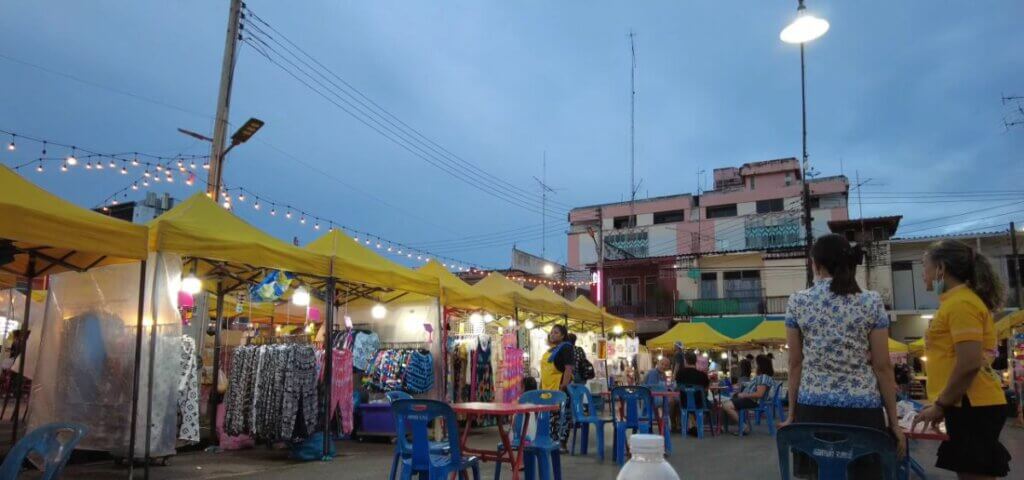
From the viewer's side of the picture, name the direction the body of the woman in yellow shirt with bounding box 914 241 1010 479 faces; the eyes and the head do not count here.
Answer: to the viewer's left

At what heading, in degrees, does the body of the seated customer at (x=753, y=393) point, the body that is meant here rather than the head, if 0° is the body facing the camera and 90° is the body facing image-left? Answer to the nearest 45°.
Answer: approximately 90°

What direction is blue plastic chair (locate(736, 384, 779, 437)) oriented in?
to the viewer's left

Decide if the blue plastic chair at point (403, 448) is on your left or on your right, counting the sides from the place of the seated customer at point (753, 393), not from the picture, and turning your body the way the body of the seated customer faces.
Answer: on your left
